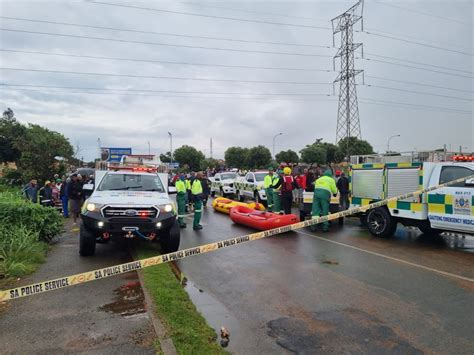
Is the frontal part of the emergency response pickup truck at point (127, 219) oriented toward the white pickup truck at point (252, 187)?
no

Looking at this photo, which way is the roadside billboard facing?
toward the camera

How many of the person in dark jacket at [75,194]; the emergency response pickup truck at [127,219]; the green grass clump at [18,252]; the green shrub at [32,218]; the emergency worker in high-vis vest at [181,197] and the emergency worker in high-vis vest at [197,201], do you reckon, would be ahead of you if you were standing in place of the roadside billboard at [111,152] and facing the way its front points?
6

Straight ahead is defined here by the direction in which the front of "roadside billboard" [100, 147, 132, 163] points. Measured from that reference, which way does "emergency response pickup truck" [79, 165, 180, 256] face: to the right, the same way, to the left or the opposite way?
the same way

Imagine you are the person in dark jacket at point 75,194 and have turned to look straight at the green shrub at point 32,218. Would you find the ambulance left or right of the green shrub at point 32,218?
left

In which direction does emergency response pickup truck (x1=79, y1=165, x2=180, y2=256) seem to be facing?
toward the camera

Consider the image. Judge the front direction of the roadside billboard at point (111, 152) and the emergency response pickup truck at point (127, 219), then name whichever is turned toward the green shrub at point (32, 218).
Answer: the roadside billboard

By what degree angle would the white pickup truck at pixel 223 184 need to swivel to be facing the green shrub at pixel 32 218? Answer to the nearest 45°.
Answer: approximately 45° to its right

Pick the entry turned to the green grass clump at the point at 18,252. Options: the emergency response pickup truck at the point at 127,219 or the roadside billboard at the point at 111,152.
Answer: the roadside billboard

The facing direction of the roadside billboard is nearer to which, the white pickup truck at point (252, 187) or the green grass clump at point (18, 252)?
the green grass clump

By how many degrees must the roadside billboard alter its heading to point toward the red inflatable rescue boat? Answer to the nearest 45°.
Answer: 0° — it already faces it

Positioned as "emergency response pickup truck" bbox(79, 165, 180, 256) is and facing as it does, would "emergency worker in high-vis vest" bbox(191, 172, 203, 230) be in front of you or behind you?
behind

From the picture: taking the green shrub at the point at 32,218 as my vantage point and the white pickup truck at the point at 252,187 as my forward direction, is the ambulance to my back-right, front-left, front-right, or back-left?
front-right

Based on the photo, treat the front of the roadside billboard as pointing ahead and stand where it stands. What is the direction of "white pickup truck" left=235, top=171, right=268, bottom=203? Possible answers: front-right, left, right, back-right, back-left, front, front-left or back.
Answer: front-left

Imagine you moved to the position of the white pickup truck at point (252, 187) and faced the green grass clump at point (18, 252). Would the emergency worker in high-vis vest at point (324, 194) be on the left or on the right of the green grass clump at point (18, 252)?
left

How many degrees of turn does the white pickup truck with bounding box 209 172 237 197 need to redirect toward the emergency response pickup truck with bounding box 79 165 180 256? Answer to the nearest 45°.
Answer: approximately 45° to its right

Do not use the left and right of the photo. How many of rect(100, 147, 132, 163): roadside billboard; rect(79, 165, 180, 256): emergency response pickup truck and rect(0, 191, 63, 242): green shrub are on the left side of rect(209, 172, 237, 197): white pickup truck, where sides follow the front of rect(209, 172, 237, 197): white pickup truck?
0

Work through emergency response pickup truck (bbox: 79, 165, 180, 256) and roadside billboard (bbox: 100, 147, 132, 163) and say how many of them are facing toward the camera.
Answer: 2

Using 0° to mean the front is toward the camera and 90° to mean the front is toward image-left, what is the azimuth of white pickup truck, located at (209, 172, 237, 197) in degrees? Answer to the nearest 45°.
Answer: approximately 315°

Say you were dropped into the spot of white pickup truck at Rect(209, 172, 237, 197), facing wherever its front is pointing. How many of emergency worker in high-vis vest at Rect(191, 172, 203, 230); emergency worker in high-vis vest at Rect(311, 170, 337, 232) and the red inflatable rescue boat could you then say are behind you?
0
